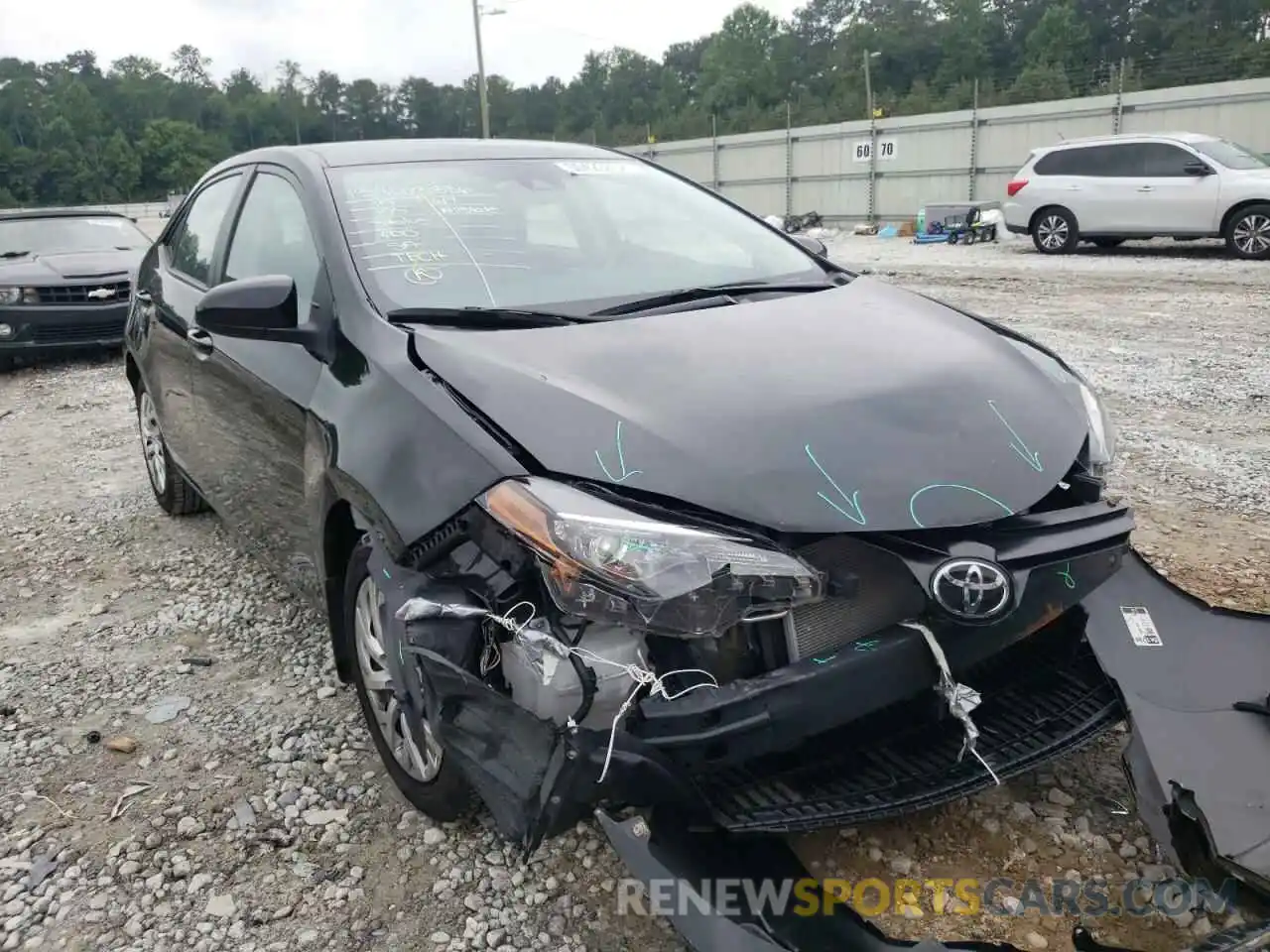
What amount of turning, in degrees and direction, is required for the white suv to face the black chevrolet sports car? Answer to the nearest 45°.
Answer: approximately 135° to its right

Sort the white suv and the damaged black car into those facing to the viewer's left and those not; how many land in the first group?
0

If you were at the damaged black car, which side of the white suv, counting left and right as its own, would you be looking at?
right

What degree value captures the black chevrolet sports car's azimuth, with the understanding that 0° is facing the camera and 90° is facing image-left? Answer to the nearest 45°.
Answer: approximately 315°

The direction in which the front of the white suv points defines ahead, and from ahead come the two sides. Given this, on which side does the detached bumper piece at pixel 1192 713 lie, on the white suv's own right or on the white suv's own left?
on the white suv's own right

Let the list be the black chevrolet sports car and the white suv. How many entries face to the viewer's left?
0

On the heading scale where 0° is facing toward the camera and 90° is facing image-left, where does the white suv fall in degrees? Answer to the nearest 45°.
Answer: approximately 270°

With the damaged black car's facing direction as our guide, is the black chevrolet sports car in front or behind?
behind

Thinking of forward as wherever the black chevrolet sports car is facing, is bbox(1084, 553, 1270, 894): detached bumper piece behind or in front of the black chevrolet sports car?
in front

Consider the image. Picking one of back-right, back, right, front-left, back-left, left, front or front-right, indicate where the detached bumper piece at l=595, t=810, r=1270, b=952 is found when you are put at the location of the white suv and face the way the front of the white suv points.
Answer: right

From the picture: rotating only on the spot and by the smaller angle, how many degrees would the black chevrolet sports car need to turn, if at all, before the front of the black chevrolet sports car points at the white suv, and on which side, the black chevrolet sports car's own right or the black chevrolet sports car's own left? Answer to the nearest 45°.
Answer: approximately 45° to the black chevrolet sports car's own left

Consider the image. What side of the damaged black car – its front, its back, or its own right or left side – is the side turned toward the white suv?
left

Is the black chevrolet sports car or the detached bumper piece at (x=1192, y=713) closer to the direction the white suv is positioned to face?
the detached bumper piece
